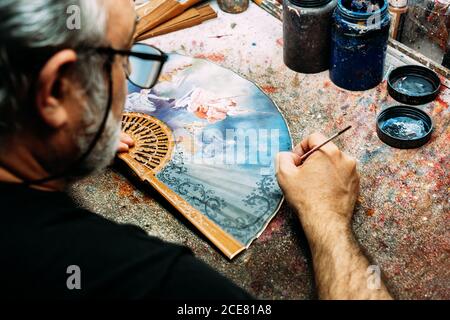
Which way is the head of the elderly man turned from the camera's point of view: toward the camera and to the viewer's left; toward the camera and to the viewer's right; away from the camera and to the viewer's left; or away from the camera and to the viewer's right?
away from the camera and to the viewer's right

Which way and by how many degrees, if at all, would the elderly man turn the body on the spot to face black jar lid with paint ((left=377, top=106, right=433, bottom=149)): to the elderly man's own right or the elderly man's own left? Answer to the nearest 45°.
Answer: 0° — they already face it

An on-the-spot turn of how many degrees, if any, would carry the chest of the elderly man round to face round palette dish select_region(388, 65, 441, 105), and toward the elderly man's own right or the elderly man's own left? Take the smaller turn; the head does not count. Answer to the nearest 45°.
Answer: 0° — they already face it

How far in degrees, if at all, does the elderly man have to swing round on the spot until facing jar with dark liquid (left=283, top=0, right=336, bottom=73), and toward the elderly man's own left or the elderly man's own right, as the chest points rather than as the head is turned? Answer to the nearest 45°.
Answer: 0° — they already face it

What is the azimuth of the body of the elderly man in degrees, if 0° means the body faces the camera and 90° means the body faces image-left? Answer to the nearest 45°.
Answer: approximately 225°
